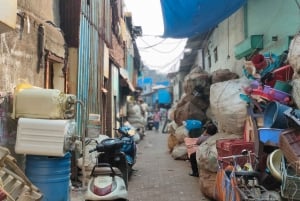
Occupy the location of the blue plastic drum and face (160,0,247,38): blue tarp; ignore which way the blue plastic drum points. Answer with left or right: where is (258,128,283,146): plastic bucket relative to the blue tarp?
right

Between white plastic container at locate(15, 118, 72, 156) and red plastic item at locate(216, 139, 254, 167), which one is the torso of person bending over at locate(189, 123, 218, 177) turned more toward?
the white plastic container
